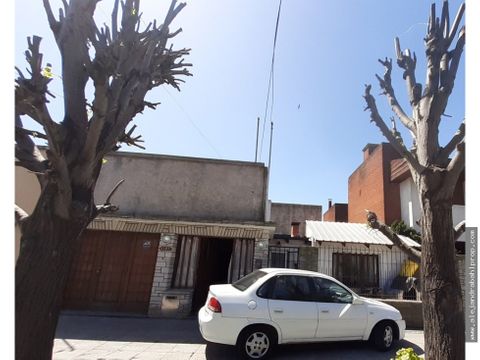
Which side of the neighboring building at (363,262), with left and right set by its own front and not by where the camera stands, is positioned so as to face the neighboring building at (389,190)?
back

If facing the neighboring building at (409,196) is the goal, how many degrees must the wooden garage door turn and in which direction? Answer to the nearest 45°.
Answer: approximately 90° to its left

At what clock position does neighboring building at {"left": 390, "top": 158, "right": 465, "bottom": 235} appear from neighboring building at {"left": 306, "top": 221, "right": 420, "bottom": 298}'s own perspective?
neighboring building at {"left": 390, "top": 158, "right": 465, "bottom": 235} is roughly at 7 o'clock from neighboring building at {"left": 306, "top": 221, "right": 420, "bottom": 298}.

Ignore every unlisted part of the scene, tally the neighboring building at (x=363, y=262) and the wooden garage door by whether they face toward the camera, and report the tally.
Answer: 2

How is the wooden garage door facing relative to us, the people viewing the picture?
facing the viewer

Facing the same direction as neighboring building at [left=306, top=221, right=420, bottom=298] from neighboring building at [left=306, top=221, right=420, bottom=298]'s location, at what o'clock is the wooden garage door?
The wooden garage door is roughly at 2 o'clock from the neighboring building.

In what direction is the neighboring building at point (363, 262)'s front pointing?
toward the camera

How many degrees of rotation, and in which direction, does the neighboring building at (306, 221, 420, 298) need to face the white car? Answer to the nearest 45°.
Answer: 0° — it already faces it

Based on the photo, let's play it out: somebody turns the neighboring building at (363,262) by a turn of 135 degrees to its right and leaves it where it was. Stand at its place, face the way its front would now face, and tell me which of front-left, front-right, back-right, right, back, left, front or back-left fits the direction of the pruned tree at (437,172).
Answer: back-left

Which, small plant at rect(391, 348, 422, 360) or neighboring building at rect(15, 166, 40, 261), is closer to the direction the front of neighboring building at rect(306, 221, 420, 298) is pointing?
the small plant

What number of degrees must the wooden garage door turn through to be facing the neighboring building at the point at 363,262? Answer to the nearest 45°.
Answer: approximately 90° to its left

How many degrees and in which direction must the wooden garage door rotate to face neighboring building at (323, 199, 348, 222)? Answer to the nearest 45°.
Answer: approximately 135° to its left

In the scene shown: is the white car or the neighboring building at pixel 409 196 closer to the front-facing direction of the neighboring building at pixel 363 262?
the white car

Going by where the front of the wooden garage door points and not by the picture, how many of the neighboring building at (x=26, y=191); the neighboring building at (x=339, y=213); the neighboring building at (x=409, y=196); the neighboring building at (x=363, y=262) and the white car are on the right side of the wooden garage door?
1

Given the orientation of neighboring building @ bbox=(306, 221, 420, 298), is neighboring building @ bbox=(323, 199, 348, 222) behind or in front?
behind

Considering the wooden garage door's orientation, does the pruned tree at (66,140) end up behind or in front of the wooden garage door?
in front
